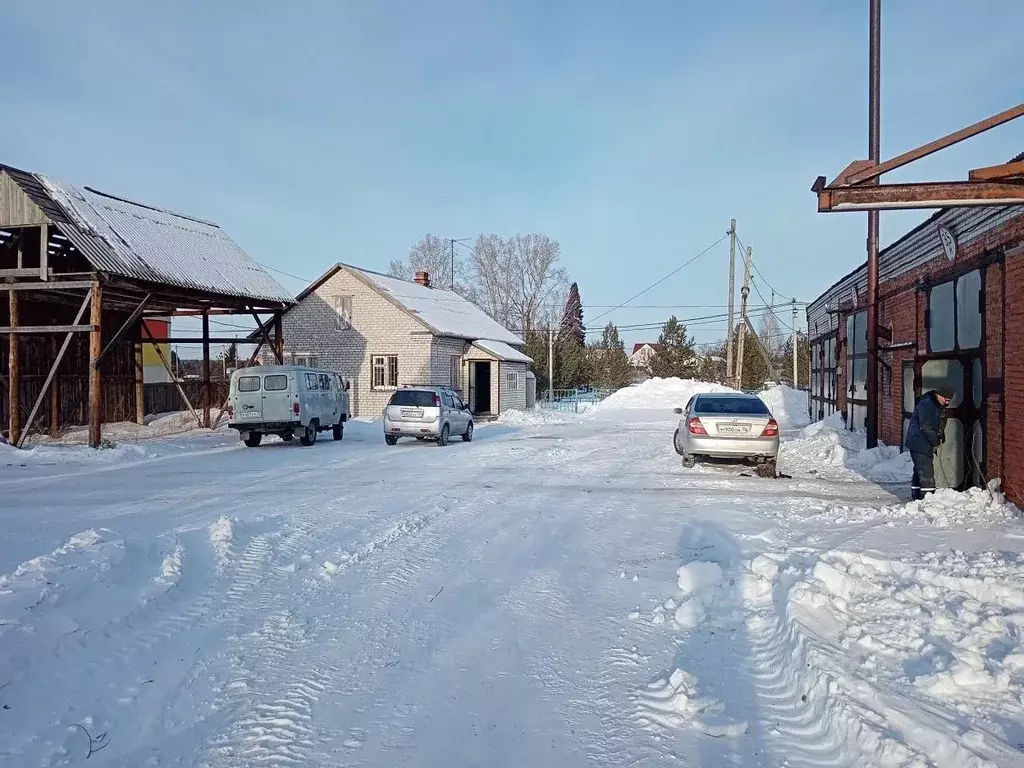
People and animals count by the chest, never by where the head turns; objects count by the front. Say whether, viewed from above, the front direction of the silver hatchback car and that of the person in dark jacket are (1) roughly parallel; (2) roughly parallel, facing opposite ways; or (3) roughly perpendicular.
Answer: roughly perpendicular

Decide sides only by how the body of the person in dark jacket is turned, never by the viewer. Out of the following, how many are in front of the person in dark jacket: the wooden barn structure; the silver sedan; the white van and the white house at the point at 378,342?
0

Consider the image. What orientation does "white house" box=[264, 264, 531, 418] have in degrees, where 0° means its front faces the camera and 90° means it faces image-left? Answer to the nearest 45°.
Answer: approximately 315°

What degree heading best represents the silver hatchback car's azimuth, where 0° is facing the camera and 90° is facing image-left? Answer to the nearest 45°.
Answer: approximately 225°

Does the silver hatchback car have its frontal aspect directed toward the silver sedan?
no

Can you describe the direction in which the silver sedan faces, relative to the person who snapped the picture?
facing away from the viewer

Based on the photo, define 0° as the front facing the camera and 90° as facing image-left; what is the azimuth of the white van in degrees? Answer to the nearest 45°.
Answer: approximately 225°

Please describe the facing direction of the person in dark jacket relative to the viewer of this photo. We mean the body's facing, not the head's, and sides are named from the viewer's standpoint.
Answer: facing to the right of the viewer

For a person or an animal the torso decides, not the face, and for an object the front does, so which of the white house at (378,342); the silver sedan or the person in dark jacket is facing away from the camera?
the silver sedan

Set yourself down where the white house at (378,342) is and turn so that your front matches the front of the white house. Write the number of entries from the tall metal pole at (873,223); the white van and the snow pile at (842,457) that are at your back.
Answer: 0

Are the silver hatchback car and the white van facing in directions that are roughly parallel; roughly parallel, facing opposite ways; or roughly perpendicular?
roughly parallel

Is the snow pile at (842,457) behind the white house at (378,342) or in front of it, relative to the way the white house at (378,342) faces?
in front

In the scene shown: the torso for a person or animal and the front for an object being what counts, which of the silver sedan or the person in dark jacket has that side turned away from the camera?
the silver sedan

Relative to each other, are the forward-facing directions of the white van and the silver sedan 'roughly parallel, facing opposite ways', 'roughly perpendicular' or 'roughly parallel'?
roughly parallel

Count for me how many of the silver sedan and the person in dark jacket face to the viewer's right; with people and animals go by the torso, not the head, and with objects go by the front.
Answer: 1

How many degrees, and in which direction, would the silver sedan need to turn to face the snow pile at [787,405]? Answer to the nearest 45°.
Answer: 0° — it already faces it
